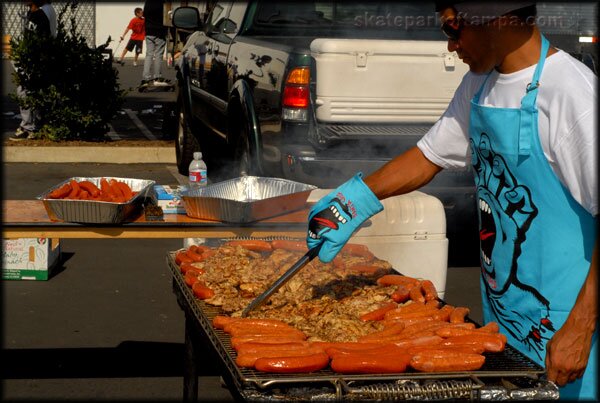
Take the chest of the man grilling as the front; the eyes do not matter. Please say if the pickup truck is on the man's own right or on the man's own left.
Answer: on the man's own right

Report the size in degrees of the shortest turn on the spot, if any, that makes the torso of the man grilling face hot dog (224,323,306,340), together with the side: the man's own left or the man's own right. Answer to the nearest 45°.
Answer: approximately 45° to the man's own right

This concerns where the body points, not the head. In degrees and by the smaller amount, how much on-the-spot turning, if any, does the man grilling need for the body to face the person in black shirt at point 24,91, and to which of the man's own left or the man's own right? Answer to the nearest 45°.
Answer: approximately 90° to the man's own right

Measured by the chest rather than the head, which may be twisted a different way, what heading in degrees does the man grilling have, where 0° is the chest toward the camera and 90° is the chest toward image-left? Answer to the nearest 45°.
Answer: approximately 45°

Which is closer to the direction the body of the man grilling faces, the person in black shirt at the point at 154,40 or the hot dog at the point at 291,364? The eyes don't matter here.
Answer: the hot dog

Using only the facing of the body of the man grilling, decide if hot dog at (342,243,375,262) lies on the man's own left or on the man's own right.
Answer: on the man's own right

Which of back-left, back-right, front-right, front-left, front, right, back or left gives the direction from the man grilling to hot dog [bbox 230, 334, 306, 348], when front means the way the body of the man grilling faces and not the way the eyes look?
front-right

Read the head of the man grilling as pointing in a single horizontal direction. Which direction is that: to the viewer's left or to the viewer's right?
to the viewer's left

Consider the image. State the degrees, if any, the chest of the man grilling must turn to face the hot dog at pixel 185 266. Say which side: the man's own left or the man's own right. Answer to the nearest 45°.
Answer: approximately 90° to the man's own right

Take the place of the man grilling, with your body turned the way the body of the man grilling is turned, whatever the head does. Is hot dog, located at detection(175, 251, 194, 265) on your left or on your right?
on your right
